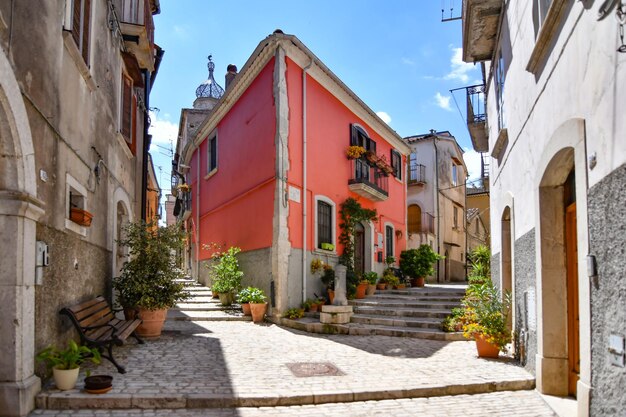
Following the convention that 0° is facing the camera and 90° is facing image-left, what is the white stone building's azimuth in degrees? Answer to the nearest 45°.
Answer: approximately 90°

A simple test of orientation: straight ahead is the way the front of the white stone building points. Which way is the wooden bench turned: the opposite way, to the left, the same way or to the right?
the opposite way

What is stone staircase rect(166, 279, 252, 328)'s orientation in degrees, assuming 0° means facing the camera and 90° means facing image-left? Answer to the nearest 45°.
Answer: approximately 0°
